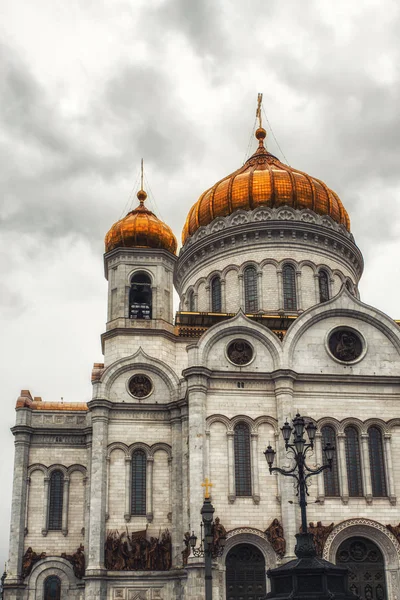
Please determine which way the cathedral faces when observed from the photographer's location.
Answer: facing the viewer
